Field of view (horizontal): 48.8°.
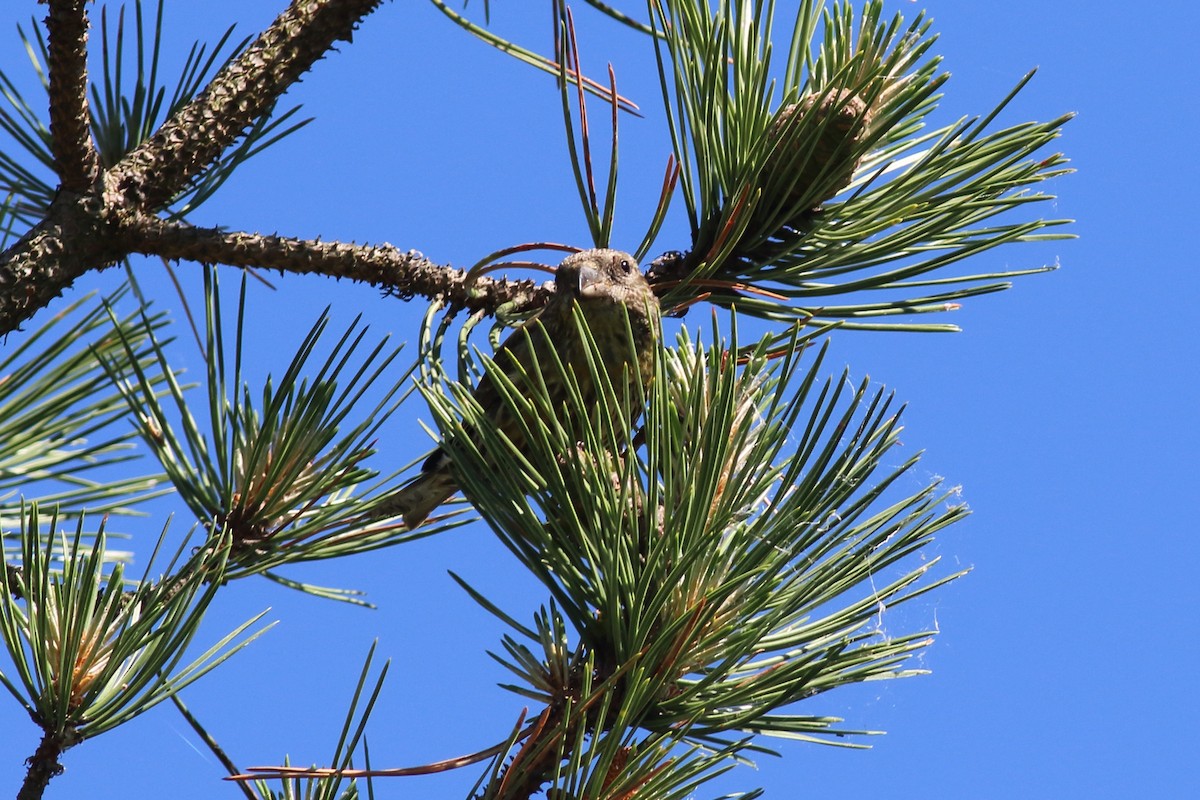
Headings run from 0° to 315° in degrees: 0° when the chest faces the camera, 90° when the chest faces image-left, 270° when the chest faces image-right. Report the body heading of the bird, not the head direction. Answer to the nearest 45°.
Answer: approximately 315°
